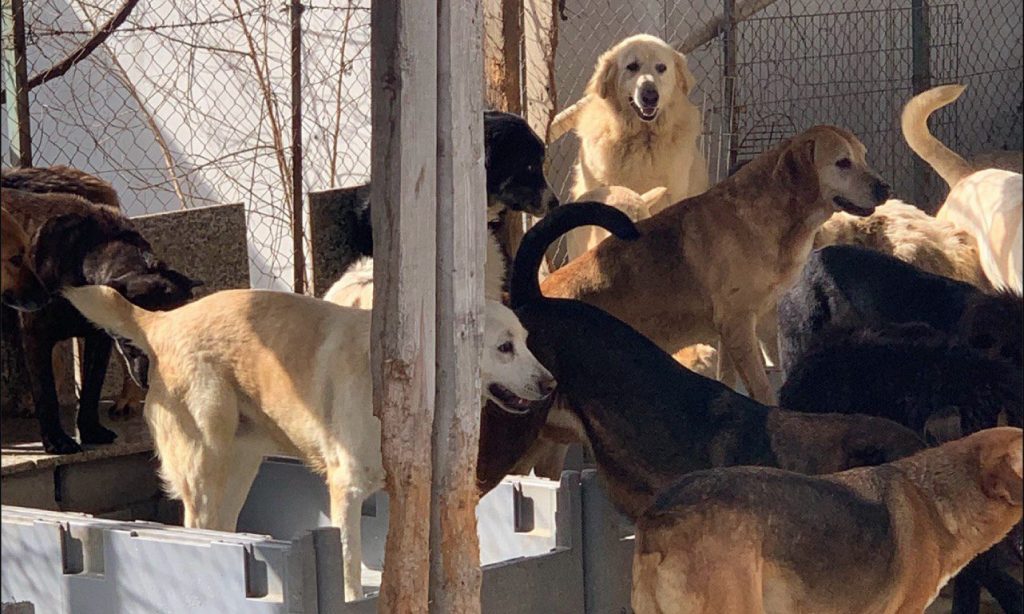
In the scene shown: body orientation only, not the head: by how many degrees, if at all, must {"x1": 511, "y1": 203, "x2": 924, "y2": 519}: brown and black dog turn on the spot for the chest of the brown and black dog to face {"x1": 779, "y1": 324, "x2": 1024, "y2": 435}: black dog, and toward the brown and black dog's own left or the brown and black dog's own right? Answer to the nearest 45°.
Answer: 0° — it already faces it

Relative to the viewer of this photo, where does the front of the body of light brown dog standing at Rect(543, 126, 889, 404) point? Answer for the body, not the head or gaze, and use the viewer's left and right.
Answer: facing to the right of the viewer

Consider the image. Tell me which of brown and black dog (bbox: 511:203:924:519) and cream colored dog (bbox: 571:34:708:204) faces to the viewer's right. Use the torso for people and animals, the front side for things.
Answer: the brown and black dog

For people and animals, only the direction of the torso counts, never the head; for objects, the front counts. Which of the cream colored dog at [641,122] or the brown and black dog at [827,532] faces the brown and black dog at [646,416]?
the cream colored dog

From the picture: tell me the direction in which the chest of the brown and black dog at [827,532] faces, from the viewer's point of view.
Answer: to the viewer's right

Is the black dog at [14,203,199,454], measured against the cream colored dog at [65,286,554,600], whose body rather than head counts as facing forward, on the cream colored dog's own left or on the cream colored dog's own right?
on the cream colored dog's own left

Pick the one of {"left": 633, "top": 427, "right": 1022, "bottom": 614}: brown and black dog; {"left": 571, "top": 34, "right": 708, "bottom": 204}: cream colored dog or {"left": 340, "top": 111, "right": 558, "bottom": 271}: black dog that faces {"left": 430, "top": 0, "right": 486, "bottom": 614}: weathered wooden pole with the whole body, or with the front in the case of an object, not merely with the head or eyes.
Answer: the cream colored dog

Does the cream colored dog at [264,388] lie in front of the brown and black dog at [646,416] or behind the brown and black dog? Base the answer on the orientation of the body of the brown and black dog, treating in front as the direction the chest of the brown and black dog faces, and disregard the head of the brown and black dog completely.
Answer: behind

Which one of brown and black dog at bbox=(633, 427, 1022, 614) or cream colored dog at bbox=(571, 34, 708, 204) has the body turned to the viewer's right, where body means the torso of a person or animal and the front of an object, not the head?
the brown and black dog

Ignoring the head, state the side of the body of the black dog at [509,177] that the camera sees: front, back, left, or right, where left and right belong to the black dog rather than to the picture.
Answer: right

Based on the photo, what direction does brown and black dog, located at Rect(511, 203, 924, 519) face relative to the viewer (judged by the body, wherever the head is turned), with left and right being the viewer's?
facing to the right of the viewer

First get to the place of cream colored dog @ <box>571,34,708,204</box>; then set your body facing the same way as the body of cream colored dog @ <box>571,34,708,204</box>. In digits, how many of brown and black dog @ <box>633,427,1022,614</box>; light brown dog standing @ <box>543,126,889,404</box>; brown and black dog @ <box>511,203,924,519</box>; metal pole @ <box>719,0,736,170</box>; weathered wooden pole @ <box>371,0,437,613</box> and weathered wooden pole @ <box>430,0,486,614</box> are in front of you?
5

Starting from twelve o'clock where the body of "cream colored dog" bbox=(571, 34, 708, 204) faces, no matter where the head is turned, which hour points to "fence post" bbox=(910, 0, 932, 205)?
The fence post is roughly at 8 o'clock from the cream colored dog.
